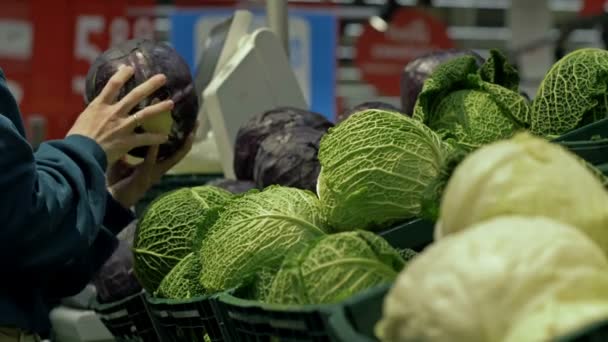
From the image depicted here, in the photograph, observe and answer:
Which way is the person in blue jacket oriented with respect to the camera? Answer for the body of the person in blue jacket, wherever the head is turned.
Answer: to the viewer's right

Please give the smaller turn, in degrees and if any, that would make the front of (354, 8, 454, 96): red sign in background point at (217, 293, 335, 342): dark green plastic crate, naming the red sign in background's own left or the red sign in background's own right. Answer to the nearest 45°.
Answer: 0° — it already faces it

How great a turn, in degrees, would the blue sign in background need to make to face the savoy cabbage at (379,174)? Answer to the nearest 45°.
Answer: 0° — it already faces it

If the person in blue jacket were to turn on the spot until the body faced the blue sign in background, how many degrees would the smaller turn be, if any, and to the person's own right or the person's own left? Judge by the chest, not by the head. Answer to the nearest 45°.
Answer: approximately 45° to the person's own left

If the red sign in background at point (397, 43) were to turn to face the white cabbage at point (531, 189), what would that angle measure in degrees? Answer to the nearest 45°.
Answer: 0° — it already faces it

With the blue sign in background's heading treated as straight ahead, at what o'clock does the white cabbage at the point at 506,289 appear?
The white cabbage is roughly at 12 o'clock from the blue sign in background.

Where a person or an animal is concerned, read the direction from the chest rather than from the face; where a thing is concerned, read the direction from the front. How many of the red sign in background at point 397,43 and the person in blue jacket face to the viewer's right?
1

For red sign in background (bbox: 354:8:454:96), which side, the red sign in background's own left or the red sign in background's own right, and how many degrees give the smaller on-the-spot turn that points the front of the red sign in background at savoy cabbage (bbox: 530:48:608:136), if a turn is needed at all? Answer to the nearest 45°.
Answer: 0° — it already faces it

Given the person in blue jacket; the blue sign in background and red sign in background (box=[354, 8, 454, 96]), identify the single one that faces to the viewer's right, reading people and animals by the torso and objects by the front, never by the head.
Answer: the person in blue jacket

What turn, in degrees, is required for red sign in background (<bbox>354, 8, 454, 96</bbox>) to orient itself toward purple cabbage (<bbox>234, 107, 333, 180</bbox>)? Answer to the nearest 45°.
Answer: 0° — it already faces it

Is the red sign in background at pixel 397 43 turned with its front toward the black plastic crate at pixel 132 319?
yes

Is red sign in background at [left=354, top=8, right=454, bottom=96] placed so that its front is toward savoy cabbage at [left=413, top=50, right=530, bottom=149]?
yes

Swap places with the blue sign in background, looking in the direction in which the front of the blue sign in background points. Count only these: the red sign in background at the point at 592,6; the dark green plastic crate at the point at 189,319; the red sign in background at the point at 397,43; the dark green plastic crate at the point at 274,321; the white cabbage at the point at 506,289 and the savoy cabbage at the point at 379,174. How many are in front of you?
4
